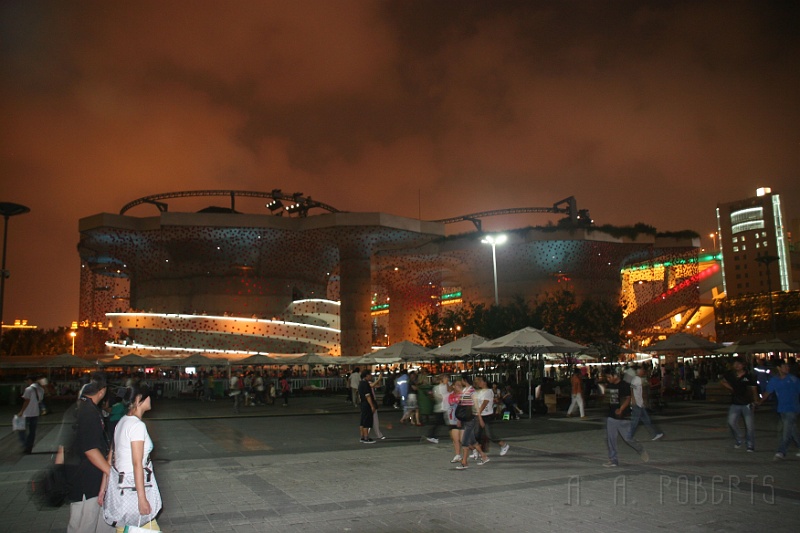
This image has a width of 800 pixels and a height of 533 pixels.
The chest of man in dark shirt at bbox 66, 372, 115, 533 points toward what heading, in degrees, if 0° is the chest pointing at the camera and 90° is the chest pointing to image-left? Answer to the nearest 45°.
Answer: approximately 270°

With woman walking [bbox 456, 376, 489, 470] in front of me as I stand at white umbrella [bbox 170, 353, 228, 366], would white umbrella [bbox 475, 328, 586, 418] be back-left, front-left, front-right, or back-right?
front-left

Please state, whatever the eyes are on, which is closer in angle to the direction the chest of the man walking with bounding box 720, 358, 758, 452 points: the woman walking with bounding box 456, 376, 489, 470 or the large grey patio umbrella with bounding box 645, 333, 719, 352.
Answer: the woman walking

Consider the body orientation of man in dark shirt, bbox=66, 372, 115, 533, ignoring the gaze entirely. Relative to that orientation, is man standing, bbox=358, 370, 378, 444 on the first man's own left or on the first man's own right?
on the first man's own left

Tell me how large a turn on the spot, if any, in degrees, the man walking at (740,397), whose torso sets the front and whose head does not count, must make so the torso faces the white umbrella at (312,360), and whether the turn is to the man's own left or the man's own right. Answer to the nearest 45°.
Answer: approximately 135° to the man's own right

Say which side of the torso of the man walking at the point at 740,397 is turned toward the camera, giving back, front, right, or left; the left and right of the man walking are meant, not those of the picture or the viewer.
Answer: front

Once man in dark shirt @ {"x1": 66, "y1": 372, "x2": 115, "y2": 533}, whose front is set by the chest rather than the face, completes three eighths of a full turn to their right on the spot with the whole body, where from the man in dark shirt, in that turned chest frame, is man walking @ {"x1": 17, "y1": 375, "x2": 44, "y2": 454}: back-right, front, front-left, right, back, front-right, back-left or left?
back-right

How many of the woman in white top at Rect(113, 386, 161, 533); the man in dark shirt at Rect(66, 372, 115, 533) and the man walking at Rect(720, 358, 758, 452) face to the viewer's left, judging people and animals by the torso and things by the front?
0

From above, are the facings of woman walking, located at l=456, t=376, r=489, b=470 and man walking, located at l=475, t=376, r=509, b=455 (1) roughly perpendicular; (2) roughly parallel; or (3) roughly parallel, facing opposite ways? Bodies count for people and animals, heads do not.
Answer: roughly parallel

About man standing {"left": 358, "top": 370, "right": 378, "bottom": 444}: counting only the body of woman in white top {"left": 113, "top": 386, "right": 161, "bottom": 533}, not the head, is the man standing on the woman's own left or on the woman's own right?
on the woman's own left
